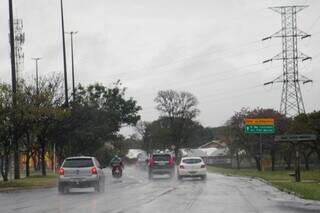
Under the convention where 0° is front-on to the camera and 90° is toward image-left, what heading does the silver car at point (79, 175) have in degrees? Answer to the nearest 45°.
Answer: approximately 180°

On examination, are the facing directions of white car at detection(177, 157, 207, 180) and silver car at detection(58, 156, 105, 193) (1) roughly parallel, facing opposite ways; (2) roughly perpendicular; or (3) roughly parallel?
roughly parallel

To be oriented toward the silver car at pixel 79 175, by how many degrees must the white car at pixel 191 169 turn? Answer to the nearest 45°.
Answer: approximately 180°

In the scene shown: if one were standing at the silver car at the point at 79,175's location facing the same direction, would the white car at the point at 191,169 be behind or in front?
in front

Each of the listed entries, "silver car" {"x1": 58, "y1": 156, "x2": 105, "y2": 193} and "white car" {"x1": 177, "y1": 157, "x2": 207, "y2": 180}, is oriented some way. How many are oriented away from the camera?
2

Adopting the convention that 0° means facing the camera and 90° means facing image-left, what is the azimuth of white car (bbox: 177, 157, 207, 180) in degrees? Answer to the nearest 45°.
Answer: approximately 180°
